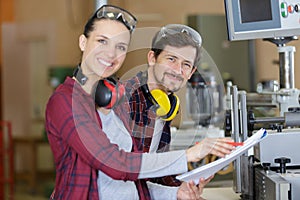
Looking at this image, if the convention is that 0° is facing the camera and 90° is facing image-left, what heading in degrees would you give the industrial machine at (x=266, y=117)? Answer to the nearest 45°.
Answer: approximately 0°

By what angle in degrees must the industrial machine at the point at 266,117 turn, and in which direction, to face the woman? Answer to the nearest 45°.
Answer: approximately 45° to its right

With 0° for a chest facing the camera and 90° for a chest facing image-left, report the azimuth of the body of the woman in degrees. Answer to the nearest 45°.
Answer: approximately 315°

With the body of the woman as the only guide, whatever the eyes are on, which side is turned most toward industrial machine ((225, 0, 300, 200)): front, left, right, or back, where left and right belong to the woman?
left
